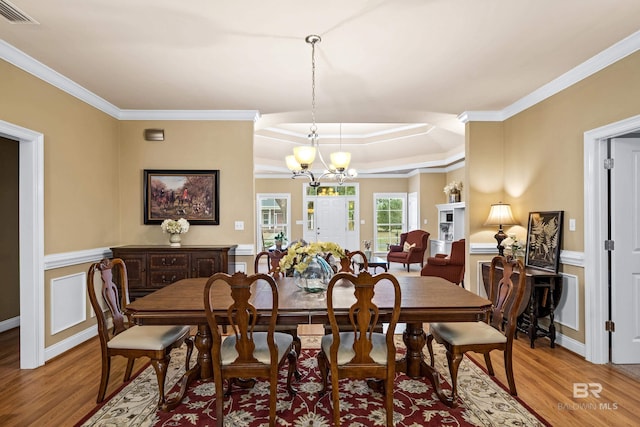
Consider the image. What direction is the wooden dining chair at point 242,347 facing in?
away from the camera

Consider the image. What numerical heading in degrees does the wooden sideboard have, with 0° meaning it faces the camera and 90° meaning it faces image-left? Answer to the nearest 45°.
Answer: approximately 0°

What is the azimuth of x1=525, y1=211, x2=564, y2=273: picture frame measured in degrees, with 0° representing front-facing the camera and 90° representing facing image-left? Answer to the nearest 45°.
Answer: approximately 45°

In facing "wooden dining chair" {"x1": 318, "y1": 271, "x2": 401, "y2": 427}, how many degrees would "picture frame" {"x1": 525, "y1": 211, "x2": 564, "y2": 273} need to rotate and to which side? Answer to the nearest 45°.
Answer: approximately 45° to its left

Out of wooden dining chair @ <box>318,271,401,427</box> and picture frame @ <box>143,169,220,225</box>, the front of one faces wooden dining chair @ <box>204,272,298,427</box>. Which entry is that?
the picture frame

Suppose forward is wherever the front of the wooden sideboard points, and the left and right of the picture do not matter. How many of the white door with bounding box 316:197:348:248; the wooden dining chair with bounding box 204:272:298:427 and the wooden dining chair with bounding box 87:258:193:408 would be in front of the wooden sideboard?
2

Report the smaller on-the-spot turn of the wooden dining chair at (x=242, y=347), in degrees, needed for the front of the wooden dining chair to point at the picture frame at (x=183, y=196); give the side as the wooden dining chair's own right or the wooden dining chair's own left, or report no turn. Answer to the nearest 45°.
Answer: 0° — it already faces it

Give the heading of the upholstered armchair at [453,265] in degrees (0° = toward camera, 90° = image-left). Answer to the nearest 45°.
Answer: approximately 90°

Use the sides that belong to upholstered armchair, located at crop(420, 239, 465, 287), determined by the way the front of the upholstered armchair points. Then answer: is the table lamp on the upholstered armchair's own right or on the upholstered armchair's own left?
on the upholstered armchair's own left

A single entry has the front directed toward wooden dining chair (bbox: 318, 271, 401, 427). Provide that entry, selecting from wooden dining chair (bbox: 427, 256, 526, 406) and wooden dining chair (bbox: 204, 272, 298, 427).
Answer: wooden dining chair (bbox: 427, 256, 526, 406)

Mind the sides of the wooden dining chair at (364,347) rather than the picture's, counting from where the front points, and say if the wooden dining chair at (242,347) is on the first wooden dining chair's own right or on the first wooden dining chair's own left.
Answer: on the first wooden dining chair's own left
